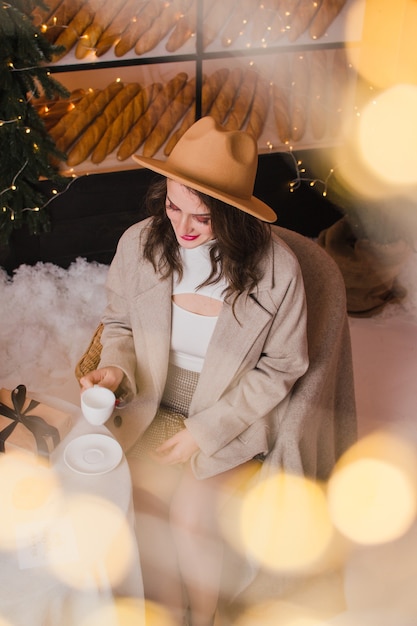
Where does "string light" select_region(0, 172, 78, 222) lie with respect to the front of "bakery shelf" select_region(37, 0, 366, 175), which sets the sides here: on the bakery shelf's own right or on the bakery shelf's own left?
on the bakery shelf's own right

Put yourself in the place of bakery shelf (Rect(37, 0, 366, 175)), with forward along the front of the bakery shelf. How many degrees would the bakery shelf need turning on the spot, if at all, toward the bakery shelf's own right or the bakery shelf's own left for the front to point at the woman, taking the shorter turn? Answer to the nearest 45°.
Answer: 0° — it already faces them

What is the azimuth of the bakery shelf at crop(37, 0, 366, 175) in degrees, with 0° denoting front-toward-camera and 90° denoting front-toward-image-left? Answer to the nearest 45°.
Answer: approximately 0°
